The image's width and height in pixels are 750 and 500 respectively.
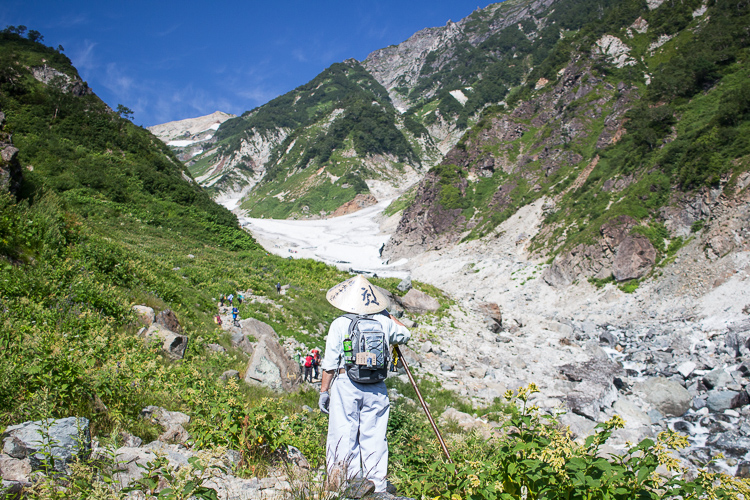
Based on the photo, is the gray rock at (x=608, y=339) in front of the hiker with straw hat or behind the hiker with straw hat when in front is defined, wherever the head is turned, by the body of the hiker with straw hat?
in front

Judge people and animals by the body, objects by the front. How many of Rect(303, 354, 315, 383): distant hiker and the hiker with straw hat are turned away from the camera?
2

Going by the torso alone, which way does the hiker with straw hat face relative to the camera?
away from the camera

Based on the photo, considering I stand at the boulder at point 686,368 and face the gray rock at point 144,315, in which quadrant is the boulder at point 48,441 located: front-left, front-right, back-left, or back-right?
front-left

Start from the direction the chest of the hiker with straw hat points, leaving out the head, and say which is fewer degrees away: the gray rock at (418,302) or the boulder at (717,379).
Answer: the gray rock

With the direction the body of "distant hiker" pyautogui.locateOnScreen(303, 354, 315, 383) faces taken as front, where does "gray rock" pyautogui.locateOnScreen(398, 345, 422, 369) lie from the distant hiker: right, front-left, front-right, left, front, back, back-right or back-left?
front-right

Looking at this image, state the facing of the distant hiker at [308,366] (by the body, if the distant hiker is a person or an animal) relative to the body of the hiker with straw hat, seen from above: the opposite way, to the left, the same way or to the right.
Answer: the same way

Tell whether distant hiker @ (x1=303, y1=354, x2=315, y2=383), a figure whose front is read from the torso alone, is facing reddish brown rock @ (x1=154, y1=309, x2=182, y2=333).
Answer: no

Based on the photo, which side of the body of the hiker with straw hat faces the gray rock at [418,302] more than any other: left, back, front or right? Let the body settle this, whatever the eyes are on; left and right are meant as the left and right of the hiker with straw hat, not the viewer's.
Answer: front

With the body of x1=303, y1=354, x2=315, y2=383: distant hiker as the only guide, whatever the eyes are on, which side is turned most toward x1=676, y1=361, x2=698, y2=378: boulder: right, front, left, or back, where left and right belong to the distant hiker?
right

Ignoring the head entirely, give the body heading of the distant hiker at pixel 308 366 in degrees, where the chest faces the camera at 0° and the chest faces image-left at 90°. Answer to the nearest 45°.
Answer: approximately 180°
